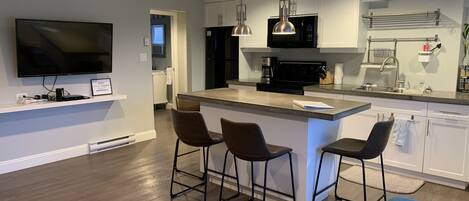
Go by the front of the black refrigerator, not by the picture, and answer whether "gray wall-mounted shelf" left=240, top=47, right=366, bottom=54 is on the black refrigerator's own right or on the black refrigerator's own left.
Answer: on the black refrigerator's own left

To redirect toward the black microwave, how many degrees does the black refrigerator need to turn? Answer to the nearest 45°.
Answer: approximately 90° to its left

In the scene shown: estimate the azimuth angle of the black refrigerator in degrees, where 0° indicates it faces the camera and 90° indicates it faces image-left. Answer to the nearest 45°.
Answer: approximately 45°

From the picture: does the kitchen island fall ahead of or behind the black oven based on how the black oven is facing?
ahead

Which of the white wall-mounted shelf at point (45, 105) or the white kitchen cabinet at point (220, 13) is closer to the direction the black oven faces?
the white wall-mounted shelf

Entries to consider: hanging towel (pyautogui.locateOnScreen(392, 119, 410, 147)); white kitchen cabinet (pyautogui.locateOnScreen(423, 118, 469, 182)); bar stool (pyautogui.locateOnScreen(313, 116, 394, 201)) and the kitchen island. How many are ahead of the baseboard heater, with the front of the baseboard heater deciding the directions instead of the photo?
4

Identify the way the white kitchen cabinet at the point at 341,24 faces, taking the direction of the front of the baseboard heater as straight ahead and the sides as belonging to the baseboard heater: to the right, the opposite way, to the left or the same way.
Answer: to the right

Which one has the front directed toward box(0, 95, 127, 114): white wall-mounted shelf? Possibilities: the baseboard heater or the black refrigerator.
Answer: the black refrigerator

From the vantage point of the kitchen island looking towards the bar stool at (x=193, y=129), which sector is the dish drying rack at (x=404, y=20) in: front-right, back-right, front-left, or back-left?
back-right

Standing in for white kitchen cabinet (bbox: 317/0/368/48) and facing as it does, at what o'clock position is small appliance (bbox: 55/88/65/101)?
The small appliance is roughly at 2 o'clock from the white kitchen cabinet.

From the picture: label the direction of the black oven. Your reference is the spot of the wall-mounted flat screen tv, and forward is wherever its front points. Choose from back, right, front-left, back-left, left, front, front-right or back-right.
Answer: front-left

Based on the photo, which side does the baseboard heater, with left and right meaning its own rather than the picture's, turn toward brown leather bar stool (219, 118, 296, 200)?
front

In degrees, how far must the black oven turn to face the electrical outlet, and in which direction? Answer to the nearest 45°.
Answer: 0° — it already faces it

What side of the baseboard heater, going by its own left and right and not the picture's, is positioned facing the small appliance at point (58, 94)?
right

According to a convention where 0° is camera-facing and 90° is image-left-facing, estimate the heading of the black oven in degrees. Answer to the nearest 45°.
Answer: approximately 45°

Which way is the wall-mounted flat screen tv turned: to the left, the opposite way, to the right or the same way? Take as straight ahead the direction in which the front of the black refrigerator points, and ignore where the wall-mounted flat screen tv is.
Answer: to the left

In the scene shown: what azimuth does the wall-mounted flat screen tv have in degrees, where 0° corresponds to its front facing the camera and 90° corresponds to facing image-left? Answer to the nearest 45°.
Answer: approximately 315°
